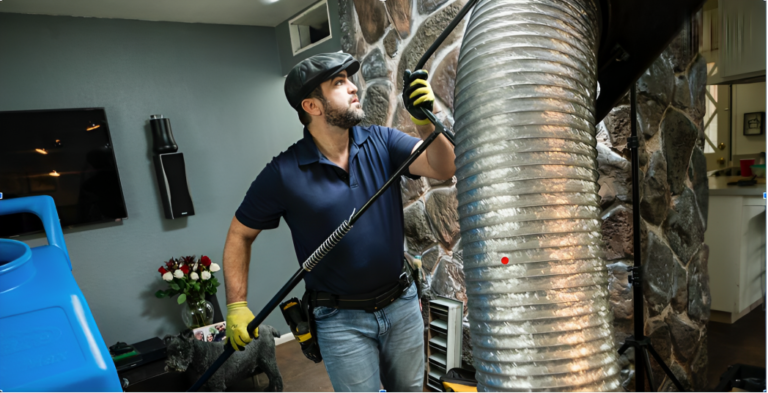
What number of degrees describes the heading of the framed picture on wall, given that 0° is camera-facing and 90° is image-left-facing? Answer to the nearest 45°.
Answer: approximately 0°

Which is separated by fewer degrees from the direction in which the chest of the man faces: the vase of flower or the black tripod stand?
the black tripod stand

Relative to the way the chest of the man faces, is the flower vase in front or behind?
behind

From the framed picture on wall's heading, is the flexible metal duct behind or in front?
in front

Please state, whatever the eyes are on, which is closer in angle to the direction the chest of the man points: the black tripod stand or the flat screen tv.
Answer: the black tripod stand

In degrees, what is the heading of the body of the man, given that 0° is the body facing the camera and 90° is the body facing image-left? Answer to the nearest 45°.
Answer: approximately 315°

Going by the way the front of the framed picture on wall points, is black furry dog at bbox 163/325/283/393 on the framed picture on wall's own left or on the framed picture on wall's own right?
on the framed picture on wall's own right

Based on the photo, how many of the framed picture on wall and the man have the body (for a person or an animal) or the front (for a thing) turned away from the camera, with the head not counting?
0

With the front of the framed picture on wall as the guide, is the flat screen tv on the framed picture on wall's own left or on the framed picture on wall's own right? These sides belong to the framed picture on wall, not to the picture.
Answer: on the framed picture on wall's own right

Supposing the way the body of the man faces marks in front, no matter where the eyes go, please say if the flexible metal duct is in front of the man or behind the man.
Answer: in front

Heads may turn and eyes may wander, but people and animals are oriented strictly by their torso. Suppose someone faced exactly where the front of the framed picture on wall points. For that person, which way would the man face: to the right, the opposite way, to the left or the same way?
the same way

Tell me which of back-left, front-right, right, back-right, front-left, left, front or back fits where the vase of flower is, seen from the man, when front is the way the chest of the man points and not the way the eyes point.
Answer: back
